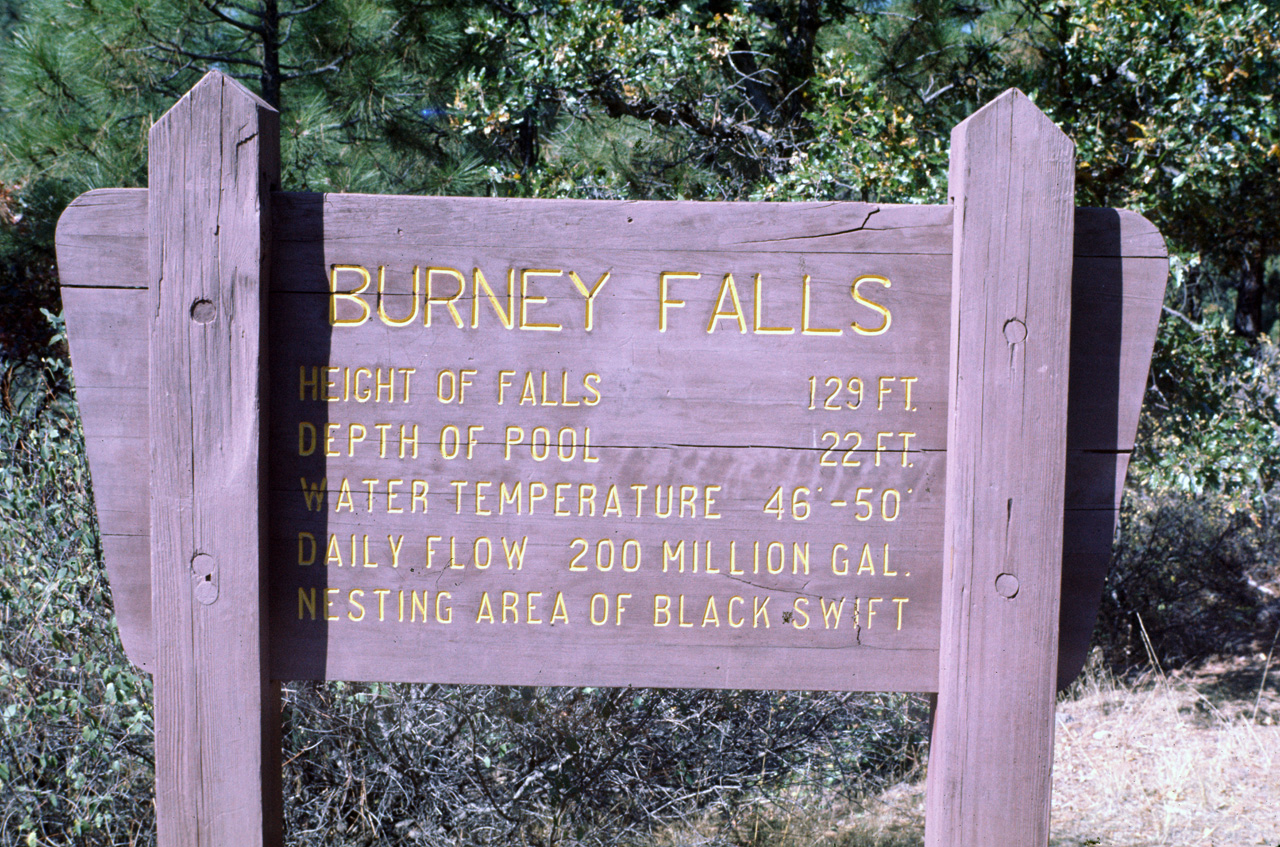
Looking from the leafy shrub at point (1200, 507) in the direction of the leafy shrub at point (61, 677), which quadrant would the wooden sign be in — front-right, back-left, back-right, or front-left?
front-left

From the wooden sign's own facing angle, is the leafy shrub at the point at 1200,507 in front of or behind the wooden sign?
behind

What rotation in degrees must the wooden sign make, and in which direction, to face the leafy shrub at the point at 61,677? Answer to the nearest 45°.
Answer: approximately 135° to its right

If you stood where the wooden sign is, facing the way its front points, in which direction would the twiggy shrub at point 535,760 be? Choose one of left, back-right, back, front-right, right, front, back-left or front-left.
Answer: back

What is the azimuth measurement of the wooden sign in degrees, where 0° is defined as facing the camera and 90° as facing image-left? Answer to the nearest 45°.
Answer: approximately 0°
